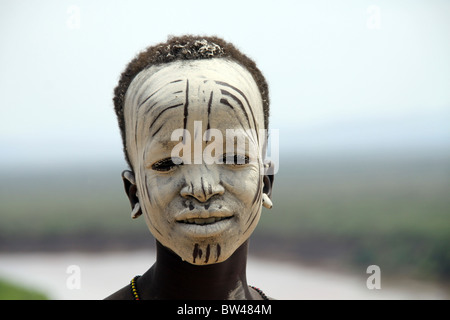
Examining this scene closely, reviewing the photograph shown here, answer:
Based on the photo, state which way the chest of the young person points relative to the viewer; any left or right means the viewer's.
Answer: facing the viewer

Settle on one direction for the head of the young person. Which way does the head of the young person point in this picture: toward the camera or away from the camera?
toward the camera
